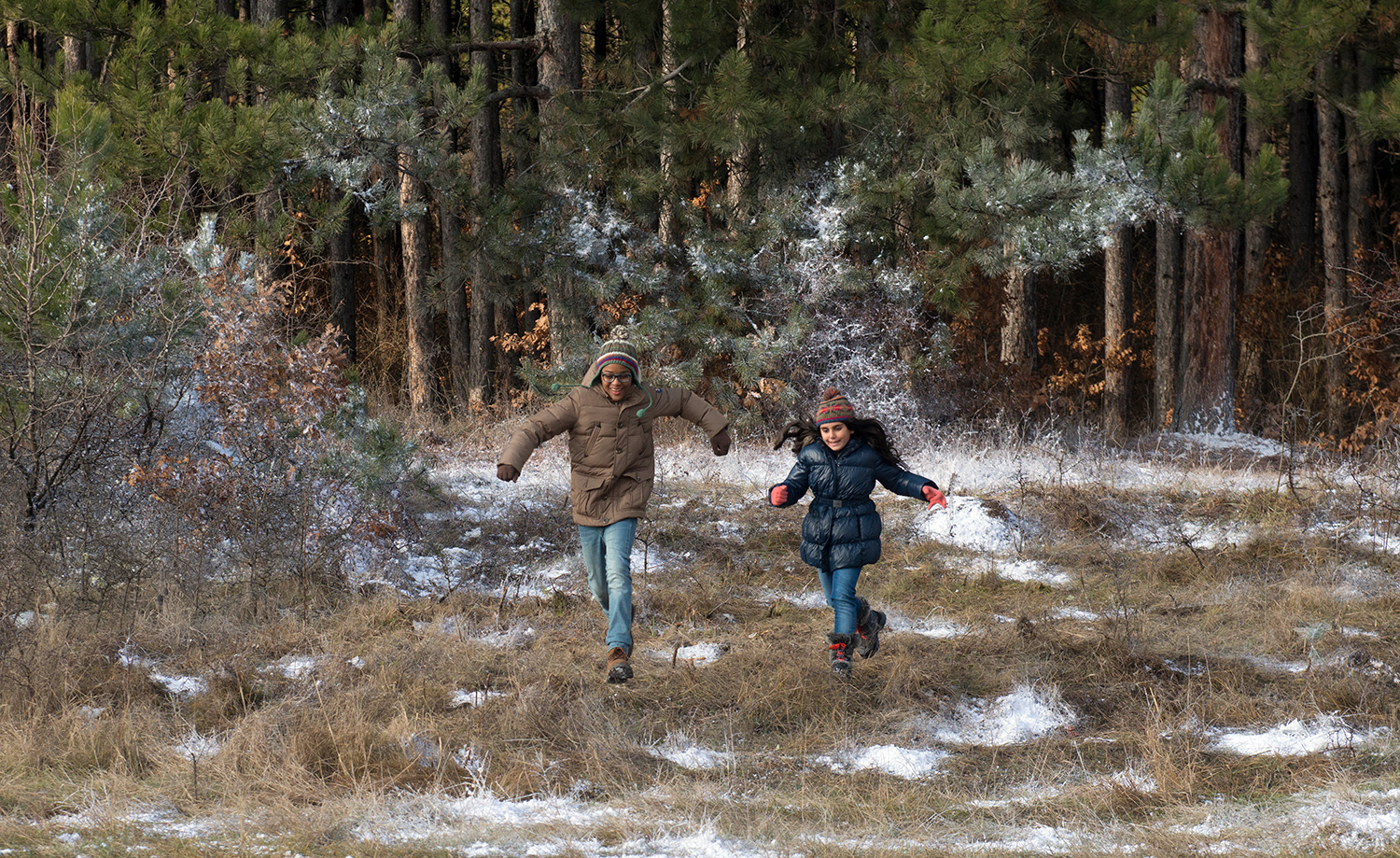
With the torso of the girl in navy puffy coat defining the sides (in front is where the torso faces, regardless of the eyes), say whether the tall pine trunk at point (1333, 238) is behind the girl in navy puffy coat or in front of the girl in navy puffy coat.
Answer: behind

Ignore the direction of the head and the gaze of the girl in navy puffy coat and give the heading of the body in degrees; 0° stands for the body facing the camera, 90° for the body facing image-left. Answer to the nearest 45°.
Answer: approximately 0°

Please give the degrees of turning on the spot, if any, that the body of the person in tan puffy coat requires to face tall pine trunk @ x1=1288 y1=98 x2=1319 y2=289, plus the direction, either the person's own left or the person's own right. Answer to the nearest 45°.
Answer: approximately 135° to the person's own left

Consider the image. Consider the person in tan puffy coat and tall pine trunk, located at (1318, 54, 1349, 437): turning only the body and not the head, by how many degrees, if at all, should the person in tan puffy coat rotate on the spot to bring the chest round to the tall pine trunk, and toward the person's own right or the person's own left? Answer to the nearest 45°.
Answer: approximately 135° to the person's own left

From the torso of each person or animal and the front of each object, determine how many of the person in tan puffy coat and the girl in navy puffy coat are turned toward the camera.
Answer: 2

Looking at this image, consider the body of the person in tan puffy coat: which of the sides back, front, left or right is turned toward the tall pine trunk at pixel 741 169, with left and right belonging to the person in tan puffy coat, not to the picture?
back
